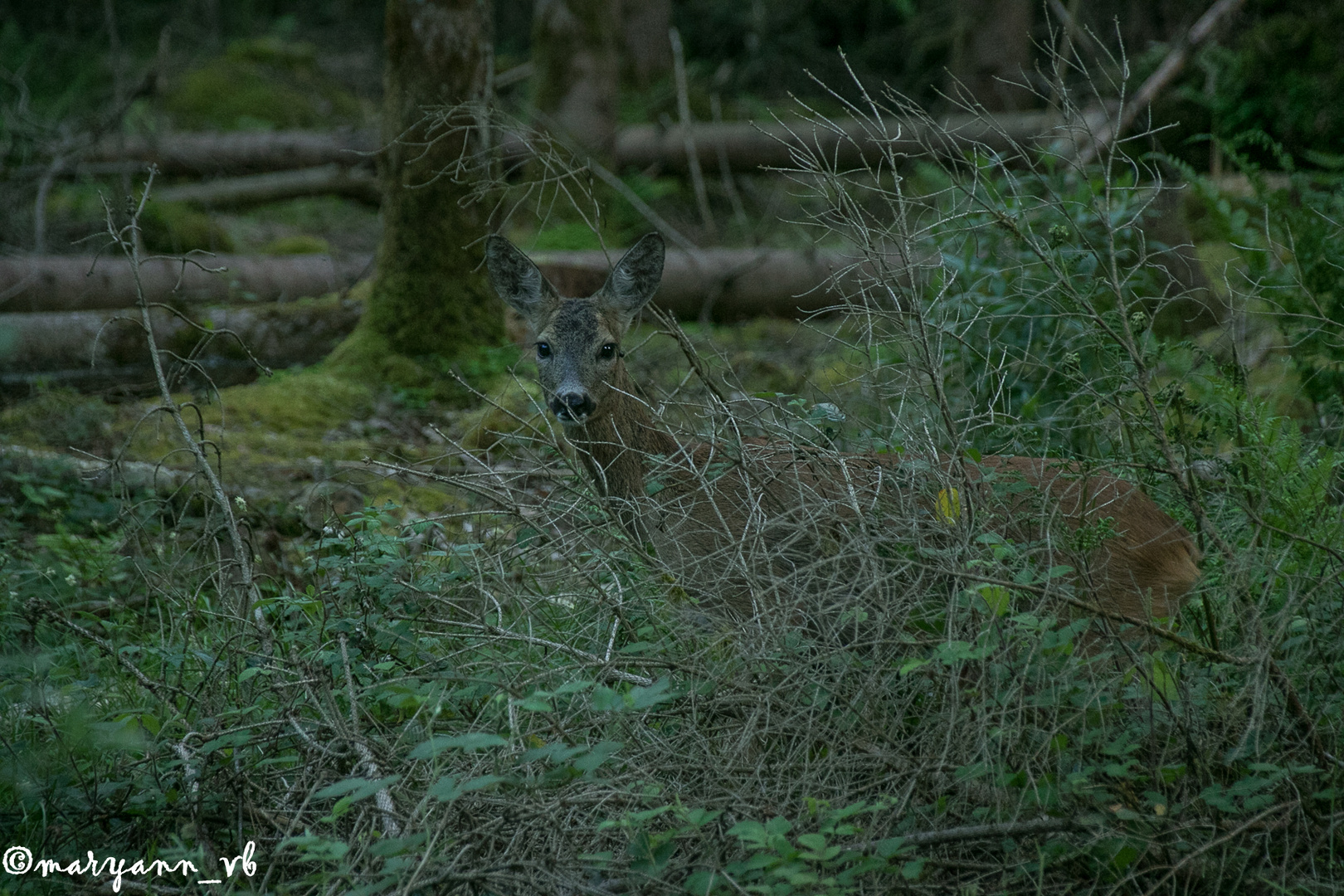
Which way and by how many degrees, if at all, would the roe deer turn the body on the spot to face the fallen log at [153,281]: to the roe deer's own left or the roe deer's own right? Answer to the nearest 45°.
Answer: approximately 45° to the roe deer's own right

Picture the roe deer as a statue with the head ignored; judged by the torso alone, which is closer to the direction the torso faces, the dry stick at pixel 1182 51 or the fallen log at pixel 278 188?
the fallen log

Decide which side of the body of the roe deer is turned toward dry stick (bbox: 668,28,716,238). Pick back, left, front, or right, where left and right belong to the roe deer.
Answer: right

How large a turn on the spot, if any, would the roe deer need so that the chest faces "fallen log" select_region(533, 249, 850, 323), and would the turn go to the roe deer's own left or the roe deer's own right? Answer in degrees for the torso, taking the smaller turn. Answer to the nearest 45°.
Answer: approximately 90° to the roe deer's own right

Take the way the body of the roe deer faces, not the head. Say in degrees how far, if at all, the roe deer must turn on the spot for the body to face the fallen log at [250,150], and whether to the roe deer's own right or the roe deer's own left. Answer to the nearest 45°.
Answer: approximately 45° to the roe deer's own right

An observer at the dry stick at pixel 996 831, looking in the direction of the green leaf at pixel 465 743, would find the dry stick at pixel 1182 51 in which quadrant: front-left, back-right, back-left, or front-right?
back-right

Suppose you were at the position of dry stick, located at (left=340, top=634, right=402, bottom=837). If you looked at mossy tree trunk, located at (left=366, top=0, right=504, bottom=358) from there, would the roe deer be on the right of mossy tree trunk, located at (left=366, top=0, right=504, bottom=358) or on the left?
right

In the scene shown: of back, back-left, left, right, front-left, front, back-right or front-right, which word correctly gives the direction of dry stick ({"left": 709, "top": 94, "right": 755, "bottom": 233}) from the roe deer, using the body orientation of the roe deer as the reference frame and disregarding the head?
right

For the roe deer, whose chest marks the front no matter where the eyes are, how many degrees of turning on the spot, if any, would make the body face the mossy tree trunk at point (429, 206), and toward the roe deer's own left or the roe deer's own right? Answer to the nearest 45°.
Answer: approximately 45° to the roe deer's own right

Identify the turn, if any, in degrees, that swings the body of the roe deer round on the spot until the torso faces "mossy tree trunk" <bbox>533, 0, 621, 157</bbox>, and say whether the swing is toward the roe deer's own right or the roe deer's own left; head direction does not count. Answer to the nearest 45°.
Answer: approximately 90° to the roe deer's own right

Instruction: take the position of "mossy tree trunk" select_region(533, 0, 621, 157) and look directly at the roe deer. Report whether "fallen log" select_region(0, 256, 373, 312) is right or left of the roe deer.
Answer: right

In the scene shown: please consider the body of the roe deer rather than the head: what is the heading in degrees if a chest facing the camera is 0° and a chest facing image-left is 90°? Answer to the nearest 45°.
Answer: approximately 90°
